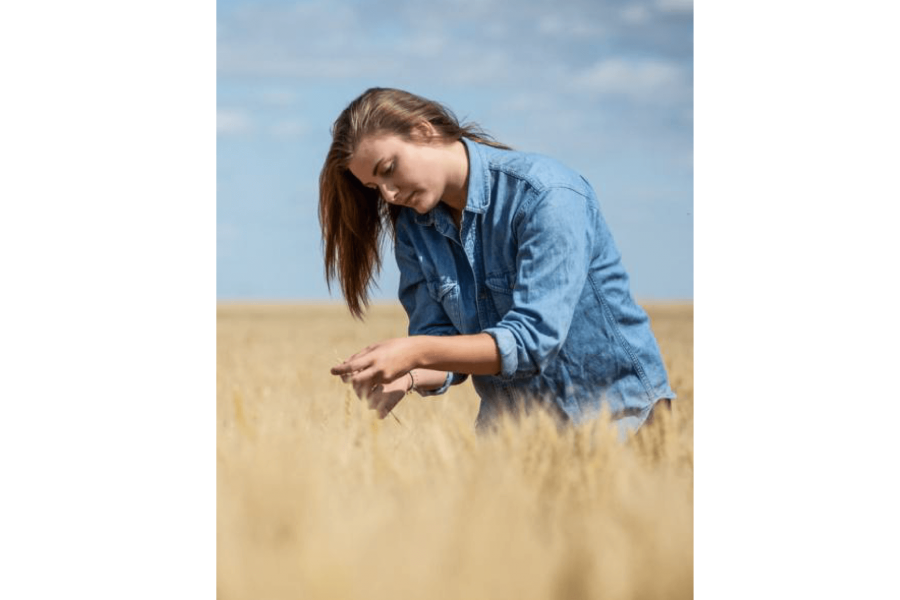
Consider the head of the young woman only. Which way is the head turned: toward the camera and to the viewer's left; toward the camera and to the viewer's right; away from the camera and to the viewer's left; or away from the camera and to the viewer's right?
toward the camera and to the viewer's left

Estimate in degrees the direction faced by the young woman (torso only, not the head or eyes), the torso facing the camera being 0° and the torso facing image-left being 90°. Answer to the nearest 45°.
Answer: approximately 45°
